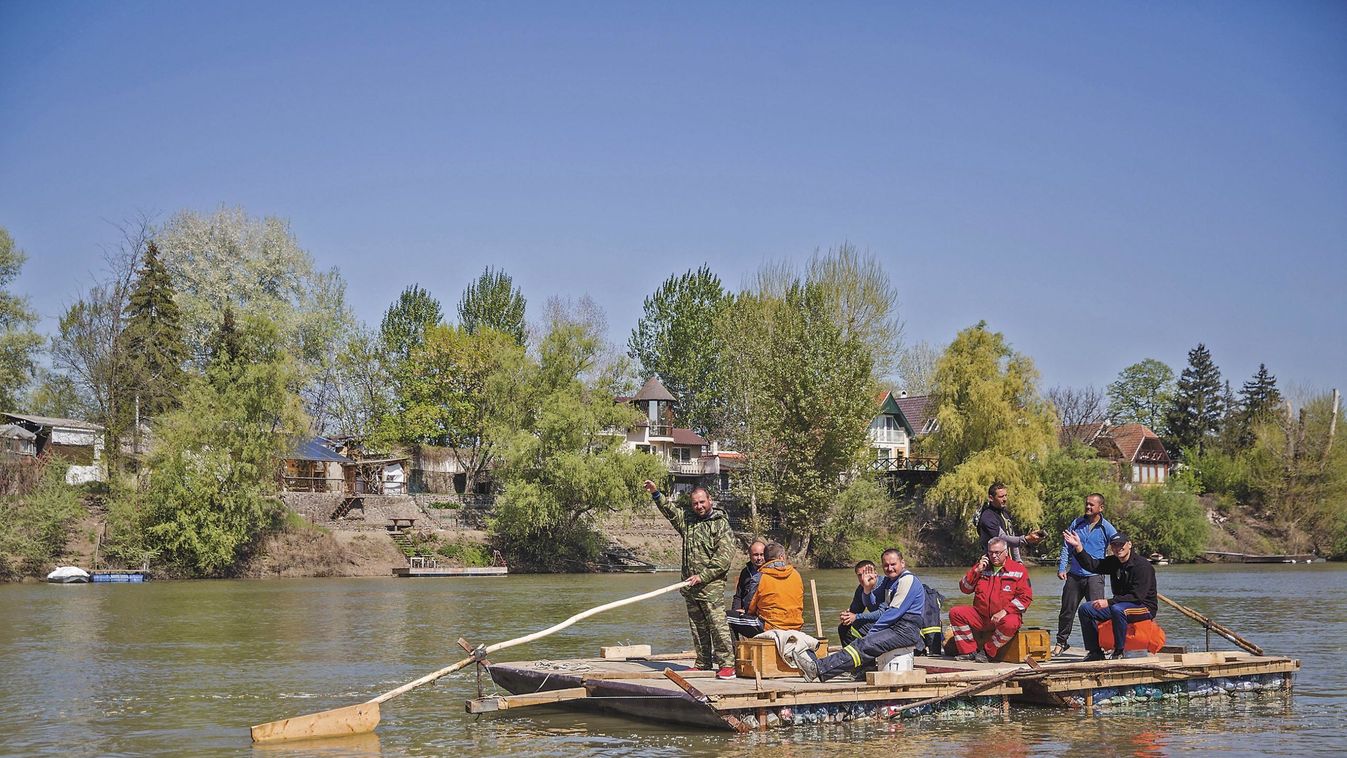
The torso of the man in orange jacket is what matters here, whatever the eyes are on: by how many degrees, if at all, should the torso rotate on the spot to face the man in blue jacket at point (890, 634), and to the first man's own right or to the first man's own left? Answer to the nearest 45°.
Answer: approximately 90° to the first man's own right

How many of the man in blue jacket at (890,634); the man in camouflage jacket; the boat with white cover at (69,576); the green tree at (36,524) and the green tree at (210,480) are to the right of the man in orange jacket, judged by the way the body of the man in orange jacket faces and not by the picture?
1

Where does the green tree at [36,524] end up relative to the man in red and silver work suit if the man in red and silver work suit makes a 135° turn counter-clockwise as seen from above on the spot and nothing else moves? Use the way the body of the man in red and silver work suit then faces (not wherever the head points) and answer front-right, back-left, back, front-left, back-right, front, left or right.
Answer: back-left

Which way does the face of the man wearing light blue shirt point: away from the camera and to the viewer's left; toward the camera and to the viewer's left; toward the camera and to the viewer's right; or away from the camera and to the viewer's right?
toward the camera and to the viewer's left

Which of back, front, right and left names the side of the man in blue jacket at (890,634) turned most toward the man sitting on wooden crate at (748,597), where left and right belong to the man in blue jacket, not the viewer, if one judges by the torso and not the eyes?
front

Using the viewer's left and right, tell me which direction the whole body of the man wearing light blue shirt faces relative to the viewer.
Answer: facing the viewer and to the left of the viewer

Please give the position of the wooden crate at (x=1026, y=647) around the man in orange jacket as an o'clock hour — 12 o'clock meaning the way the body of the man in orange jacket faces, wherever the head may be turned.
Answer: The wooden crate is roughly at 2 o'clock from the man in orange jacket.

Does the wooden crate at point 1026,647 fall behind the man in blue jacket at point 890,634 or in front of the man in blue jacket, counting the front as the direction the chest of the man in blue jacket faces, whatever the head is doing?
behind

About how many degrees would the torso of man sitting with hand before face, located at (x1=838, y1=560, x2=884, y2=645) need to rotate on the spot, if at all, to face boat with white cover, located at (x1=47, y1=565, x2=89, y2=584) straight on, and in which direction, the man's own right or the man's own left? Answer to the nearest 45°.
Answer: approximately 90° to the man's own right

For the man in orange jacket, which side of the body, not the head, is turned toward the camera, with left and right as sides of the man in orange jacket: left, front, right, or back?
back

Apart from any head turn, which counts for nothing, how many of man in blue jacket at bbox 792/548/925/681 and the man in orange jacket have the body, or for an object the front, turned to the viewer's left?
1
